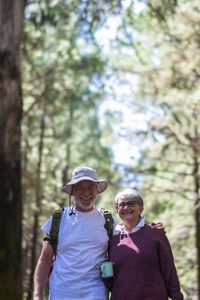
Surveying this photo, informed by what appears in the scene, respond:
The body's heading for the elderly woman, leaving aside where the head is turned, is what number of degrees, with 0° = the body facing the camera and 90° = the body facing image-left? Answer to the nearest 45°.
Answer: approximately 45°

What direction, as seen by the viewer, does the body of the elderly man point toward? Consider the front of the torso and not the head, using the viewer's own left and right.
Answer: facing the viewer

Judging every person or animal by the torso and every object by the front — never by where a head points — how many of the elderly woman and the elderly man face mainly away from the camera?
0

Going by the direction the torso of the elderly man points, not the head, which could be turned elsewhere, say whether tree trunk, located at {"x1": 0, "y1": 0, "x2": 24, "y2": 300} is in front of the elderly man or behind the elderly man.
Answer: behind

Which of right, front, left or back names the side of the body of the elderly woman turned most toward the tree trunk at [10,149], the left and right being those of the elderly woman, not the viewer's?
right
